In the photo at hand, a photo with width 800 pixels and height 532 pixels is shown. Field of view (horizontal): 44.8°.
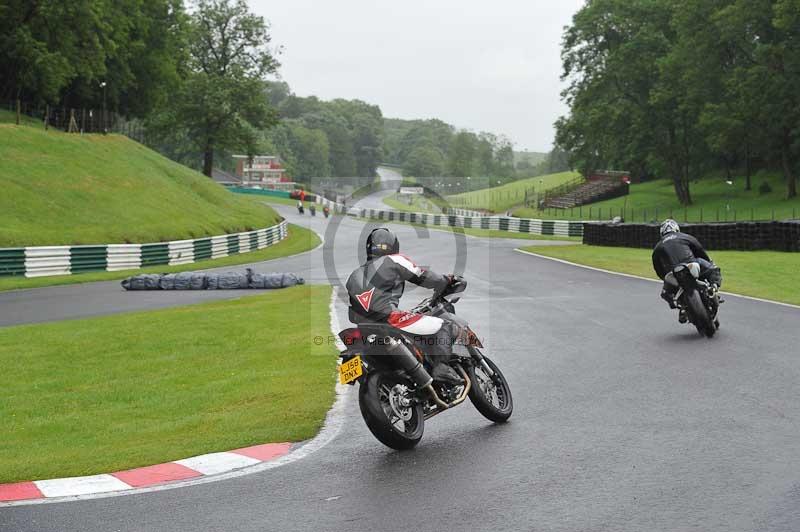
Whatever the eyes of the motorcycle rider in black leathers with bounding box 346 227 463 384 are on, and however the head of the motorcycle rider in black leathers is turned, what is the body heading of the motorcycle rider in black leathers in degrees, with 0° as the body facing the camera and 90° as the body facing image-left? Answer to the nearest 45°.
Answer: approximately 225°

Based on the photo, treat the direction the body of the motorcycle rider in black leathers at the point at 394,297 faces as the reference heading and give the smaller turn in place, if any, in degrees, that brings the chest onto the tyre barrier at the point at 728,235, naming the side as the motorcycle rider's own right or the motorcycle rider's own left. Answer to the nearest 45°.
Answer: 0° — they already face it

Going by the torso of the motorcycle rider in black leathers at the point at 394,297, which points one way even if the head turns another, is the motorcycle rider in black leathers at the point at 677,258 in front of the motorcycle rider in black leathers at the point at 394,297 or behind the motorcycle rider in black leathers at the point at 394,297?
in front

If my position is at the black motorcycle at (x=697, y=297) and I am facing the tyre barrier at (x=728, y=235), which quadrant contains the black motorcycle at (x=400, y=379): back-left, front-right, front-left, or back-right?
back-left

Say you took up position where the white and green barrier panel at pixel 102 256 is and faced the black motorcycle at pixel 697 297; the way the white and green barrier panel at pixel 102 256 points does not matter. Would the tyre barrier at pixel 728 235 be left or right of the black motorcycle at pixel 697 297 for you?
left

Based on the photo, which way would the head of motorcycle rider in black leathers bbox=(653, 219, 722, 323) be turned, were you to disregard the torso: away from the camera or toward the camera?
away from the camera

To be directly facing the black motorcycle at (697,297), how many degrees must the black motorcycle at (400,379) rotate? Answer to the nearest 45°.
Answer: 0° — it already faces it

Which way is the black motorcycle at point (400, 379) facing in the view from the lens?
facing away from the viewer and to the right of the viewer
